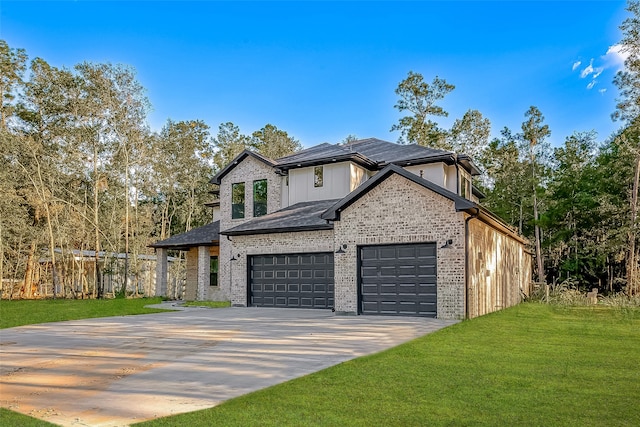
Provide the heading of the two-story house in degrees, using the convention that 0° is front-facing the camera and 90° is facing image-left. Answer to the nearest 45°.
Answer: approximately 45°

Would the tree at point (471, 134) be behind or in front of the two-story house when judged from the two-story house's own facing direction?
behind

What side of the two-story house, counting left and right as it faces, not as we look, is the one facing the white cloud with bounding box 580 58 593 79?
back

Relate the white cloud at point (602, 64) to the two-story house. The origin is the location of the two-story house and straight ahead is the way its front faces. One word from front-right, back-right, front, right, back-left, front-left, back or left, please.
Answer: back

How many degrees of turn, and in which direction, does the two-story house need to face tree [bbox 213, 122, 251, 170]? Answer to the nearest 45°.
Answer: approximately 135° to its right

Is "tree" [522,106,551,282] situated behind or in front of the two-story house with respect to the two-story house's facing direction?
behind

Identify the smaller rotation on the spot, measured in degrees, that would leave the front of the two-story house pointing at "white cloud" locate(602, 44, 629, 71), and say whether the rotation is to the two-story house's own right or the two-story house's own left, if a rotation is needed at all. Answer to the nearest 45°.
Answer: approximately 180°

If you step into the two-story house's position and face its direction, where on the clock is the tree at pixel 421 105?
The tree is roughly at 5 o'clock from the two-story house.
